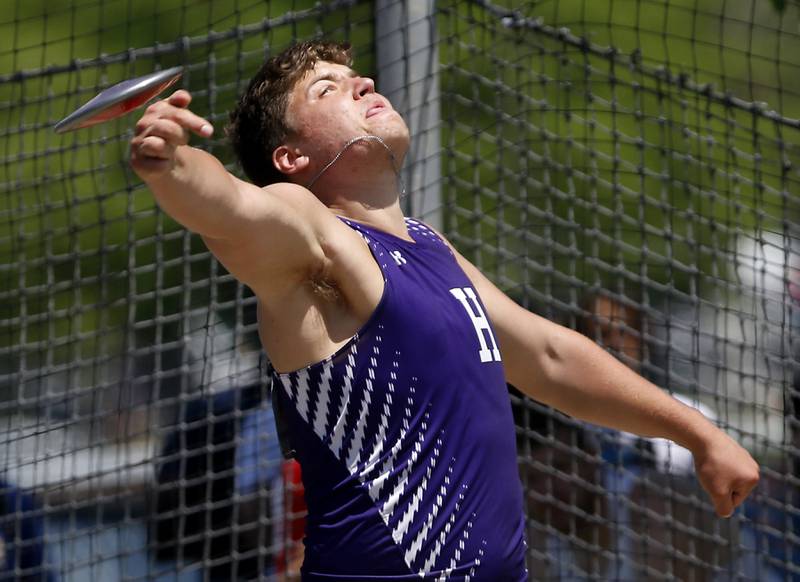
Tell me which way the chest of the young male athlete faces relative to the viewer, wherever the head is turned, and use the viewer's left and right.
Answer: facing the viewer and to the right of the viewer

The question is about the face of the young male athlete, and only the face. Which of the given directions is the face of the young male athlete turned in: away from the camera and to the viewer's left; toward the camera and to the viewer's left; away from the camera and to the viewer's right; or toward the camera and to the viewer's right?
toward the camera and to the viewer's right

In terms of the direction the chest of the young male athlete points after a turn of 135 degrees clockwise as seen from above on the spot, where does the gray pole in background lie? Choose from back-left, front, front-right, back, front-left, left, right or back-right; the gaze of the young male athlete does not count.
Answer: right
